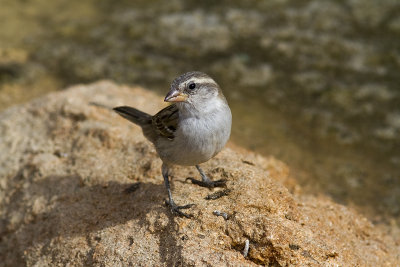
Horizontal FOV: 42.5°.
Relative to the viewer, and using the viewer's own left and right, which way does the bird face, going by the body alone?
facing the viewer and to the right of the viewer
